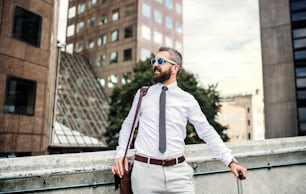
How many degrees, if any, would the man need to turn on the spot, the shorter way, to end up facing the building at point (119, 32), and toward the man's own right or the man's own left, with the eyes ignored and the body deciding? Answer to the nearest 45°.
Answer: approximately 180°

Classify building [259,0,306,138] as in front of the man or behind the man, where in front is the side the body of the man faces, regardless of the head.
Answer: behind

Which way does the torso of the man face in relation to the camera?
toward the camera

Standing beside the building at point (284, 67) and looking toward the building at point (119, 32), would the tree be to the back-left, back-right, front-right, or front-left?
front-left

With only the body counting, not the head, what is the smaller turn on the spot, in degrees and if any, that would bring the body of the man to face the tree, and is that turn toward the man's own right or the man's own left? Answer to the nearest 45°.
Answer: approximately 180°

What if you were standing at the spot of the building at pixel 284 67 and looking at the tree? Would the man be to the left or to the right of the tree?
left

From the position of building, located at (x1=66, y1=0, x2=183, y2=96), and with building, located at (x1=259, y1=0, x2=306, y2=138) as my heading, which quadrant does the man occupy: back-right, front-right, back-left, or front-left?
front-right
